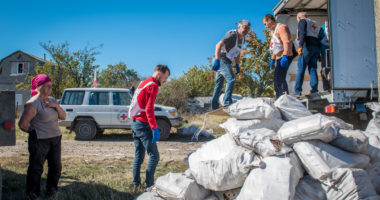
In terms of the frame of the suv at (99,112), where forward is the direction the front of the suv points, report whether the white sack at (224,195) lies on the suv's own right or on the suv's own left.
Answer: on the suv's own right

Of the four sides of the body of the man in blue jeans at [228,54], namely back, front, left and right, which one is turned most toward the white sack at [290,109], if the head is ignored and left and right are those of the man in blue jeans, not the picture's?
front

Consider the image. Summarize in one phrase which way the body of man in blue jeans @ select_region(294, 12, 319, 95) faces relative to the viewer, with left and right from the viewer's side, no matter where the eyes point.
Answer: facing away from the viewer and to the left of the viewer

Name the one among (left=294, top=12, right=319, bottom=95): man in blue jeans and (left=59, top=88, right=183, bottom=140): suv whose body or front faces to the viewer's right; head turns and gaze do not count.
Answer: the suv

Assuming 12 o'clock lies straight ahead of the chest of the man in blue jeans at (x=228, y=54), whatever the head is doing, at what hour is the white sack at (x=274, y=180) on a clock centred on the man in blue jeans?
The white sack is roughly at 1 o'clock from the man in blue jeans.

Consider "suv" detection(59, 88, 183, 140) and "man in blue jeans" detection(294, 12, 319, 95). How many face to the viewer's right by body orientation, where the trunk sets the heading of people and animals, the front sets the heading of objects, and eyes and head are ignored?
1

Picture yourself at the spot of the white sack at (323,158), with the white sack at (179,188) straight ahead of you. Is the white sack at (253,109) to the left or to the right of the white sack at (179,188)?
right

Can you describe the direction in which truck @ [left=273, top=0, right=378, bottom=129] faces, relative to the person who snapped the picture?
facing away from the viewer and to the right of the viewer

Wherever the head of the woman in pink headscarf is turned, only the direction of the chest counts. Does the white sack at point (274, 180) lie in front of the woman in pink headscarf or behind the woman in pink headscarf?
in front

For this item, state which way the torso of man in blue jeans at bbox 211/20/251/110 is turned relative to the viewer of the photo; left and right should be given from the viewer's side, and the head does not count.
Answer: facing the viewer and to the right of the viewer

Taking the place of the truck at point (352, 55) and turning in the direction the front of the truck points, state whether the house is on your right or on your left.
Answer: on your left
